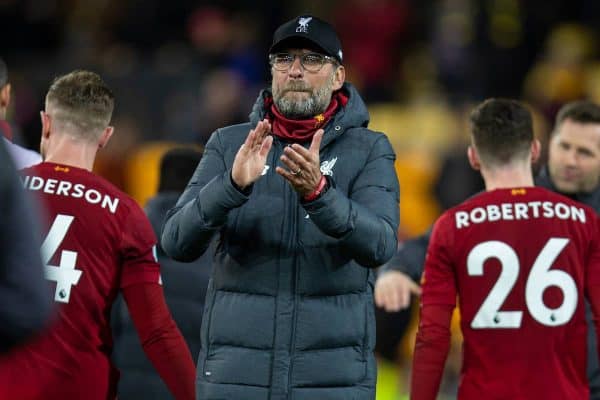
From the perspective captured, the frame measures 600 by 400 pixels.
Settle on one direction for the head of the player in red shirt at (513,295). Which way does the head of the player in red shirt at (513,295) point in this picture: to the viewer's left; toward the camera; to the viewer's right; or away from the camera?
away from the camera

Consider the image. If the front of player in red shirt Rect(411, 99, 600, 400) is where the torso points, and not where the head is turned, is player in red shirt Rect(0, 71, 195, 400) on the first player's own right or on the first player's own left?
on the first player's own left

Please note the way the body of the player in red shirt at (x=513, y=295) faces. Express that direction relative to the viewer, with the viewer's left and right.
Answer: facing away from the viewer
